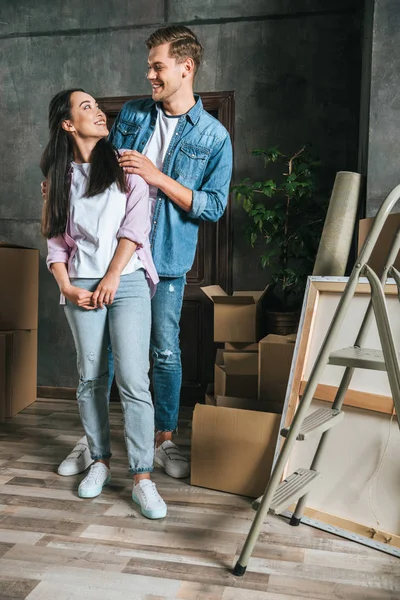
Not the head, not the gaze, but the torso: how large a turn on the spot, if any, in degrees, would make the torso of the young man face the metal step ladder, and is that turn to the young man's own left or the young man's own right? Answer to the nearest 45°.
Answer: approximately 90° to the young man's own left

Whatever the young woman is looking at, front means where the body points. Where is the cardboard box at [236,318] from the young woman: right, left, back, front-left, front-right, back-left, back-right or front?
back-left

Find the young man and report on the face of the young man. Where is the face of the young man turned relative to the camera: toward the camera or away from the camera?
toward the camera

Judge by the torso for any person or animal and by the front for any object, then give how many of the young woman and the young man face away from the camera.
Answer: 0

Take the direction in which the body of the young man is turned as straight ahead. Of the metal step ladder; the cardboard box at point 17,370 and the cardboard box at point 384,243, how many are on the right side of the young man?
1

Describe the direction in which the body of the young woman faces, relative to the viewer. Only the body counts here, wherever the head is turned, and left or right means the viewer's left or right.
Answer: facing the viewer

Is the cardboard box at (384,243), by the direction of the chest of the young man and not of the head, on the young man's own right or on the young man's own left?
on the young man's own left
